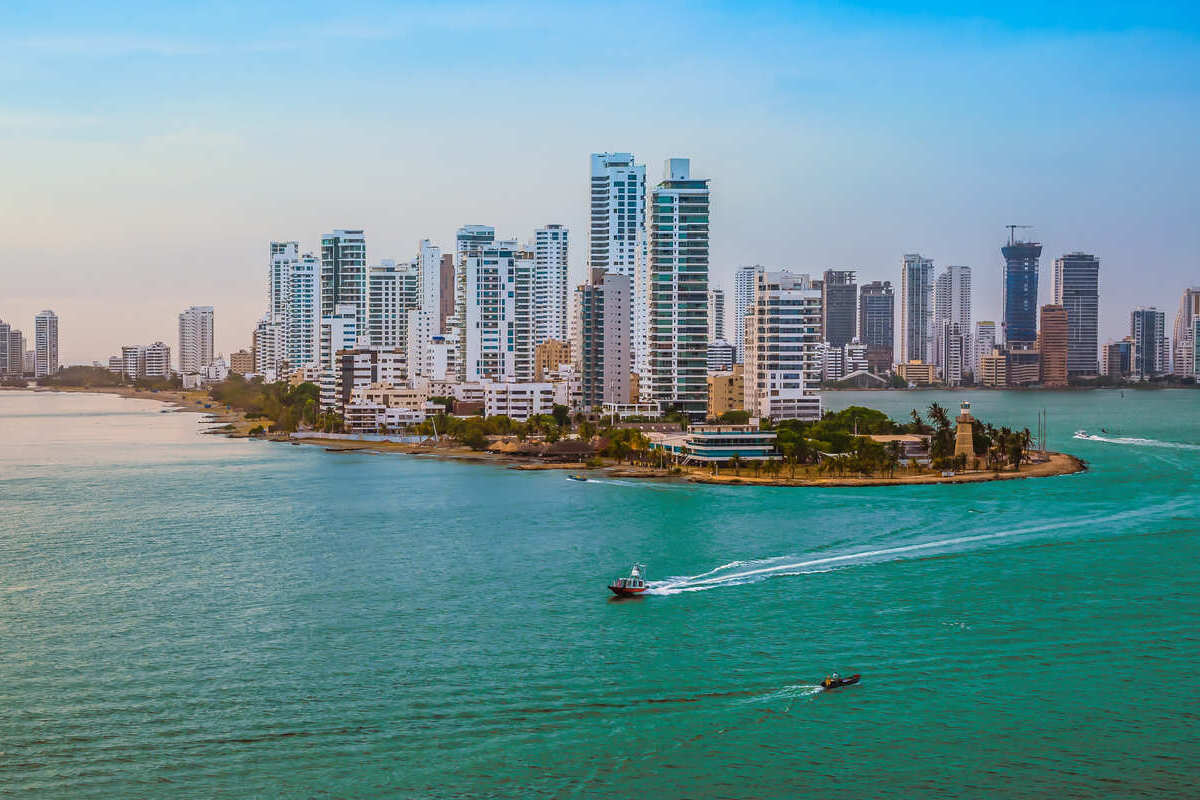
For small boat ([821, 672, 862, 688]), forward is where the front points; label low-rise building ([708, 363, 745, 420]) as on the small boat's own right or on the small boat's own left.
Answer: on the small boat's own left

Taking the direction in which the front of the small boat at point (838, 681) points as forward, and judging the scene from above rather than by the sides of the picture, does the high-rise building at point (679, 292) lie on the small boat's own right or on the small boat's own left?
on the small boat's own left

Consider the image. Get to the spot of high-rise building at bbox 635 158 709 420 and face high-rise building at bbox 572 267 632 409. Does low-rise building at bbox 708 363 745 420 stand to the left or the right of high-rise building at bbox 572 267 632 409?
right

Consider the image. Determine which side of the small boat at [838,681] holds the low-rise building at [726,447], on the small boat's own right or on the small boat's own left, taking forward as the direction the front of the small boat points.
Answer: on the small boat's own left

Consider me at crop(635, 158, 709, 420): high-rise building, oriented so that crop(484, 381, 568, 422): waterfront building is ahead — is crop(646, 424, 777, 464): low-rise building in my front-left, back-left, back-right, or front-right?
back-left

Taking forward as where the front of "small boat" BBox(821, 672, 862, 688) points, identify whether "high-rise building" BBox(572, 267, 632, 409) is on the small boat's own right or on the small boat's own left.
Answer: on the small boat's own left

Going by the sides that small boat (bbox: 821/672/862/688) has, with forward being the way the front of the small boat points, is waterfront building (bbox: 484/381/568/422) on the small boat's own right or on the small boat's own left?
on the small boat's own left

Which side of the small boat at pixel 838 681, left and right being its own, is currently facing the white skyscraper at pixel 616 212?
left

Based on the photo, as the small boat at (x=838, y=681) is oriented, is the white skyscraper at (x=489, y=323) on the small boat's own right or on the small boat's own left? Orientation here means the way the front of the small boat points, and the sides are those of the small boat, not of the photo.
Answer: on the small boat's own left

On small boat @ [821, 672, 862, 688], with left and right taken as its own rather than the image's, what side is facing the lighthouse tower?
left

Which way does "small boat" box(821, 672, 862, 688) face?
to the viewer's right
